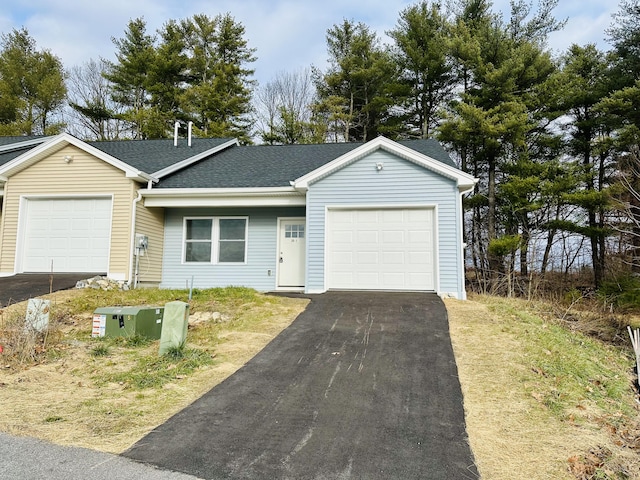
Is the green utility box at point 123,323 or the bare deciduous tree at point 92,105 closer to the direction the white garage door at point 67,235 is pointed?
the green utility box

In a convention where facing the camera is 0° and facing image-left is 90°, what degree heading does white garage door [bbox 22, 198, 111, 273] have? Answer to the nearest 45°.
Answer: approximately 0°

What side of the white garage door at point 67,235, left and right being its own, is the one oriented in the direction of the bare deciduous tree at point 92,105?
back

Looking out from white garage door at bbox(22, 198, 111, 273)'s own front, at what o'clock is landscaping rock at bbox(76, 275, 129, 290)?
The landscaping rock is roughly at 11 o'clock from the white garage door.

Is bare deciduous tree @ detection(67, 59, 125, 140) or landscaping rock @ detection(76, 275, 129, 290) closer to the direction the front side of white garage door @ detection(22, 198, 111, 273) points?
the landscaping rock

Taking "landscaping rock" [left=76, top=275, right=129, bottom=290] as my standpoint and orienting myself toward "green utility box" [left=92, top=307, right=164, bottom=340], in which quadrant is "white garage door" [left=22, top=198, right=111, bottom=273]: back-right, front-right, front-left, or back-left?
back-right

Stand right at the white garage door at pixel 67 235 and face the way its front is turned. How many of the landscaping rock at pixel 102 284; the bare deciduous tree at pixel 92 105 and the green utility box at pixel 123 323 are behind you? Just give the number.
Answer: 1
